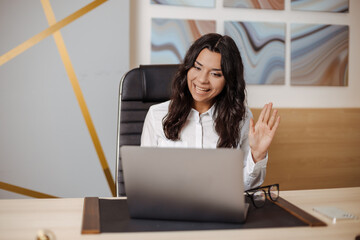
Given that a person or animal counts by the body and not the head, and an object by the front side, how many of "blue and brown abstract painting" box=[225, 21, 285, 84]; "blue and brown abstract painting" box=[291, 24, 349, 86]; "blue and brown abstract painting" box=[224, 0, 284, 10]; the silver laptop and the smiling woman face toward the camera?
4

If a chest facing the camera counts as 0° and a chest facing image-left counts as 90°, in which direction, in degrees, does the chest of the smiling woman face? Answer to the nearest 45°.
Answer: approximately 0°

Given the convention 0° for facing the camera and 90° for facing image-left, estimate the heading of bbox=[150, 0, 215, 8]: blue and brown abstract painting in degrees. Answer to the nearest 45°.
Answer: approximately 0°

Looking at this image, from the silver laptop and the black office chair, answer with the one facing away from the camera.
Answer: the silver laptop

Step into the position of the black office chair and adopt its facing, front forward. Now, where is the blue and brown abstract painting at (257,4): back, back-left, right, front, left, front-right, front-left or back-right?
back-left

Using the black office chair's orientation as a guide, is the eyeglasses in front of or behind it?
in front

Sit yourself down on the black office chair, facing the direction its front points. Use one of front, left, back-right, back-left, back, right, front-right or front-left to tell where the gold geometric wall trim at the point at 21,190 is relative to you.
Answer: back-right

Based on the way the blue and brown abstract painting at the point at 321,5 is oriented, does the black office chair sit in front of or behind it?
in front

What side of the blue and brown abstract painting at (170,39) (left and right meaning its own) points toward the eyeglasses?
front

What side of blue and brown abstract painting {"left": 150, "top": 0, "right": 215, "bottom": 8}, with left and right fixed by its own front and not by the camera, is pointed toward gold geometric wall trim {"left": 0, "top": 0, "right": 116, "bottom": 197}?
right

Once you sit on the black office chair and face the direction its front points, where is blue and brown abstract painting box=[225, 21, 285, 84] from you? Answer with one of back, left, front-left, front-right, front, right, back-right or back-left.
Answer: back-left

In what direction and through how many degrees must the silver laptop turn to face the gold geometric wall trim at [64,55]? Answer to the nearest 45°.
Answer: approximately 45° to its left

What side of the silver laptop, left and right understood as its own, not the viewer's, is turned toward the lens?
back

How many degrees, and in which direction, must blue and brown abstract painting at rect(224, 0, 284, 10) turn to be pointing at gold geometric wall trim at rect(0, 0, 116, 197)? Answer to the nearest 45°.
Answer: approximately 45° to its right
